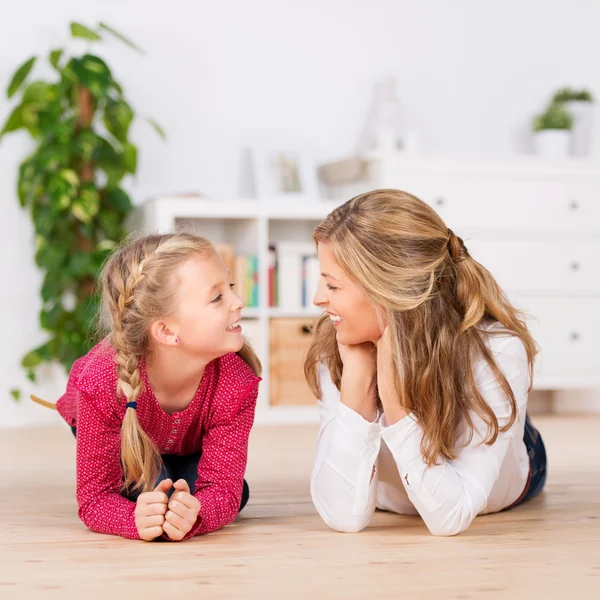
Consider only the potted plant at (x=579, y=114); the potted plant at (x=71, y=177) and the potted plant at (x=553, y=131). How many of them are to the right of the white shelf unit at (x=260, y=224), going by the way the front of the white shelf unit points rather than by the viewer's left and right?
1

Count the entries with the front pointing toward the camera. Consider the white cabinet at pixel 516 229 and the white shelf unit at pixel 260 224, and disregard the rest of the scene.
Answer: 2

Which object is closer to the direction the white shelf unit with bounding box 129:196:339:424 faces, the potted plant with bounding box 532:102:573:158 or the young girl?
the young girl

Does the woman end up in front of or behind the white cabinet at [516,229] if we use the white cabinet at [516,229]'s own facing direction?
in front

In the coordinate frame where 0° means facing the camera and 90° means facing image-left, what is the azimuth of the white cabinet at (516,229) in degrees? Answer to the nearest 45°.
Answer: approximately 0°

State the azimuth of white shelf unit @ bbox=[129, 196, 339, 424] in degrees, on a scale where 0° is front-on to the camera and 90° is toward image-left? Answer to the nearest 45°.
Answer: approximately 0°

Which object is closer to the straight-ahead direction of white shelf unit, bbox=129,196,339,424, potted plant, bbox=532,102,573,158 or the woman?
the woman

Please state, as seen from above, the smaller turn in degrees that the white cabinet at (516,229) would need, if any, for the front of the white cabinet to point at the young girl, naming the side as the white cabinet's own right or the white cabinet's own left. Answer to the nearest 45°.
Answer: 0° — it already faces them

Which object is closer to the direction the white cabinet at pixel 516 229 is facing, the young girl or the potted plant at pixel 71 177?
the young girl
